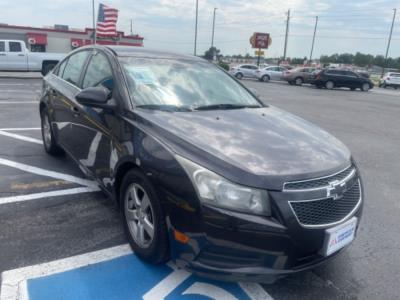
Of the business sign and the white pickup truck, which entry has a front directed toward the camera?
the business sign

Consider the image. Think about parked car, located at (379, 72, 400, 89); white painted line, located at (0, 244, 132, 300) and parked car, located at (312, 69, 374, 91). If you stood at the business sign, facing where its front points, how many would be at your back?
0

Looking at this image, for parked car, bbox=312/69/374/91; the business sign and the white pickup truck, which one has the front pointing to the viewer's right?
the parked car

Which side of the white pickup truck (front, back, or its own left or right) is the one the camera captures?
left

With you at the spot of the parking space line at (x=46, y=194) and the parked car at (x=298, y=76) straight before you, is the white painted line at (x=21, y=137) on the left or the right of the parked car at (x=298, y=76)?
left

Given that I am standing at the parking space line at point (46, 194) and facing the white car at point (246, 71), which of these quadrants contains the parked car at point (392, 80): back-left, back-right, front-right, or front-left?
front-right

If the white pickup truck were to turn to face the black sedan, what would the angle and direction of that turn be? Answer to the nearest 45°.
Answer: approximately 90° to its left

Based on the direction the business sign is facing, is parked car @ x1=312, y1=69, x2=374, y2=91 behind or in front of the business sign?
in front

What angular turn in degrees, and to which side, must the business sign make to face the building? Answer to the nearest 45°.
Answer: approximately 45° to its right

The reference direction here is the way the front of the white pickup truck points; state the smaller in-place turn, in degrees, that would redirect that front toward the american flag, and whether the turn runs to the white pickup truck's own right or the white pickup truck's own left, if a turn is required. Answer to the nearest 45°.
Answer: approximately 135° to the white pickup truck's own right

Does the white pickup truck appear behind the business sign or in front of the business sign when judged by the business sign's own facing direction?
in front

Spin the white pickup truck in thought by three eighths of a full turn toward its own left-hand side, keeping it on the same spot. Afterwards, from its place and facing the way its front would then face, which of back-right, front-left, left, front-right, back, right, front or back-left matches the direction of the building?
back-left

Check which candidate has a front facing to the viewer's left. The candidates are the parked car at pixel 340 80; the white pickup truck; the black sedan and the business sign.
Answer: the white pickup truck

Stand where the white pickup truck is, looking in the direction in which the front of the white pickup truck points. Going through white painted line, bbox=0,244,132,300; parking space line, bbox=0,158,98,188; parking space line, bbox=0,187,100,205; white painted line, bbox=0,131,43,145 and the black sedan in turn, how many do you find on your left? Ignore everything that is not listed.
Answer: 5

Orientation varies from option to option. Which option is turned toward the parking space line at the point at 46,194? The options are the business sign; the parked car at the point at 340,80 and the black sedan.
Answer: the business sign

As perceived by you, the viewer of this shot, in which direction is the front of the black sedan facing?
facing the viewer and to the right of the viewer

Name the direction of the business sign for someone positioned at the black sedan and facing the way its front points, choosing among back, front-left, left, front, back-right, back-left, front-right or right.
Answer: back-left

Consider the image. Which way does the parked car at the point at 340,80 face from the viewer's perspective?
to the viewer's right

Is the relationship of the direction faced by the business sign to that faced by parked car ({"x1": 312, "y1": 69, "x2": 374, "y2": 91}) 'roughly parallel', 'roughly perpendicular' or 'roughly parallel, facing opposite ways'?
roughly perpendicular

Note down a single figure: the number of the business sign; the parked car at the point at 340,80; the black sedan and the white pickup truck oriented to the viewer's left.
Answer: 1

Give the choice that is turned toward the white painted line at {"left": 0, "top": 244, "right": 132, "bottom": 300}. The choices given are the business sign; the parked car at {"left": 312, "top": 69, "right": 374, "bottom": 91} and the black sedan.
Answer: the business sign

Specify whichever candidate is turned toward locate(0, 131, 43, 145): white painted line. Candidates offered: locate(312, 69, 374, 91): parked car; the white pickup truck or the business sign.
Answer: the business sign
